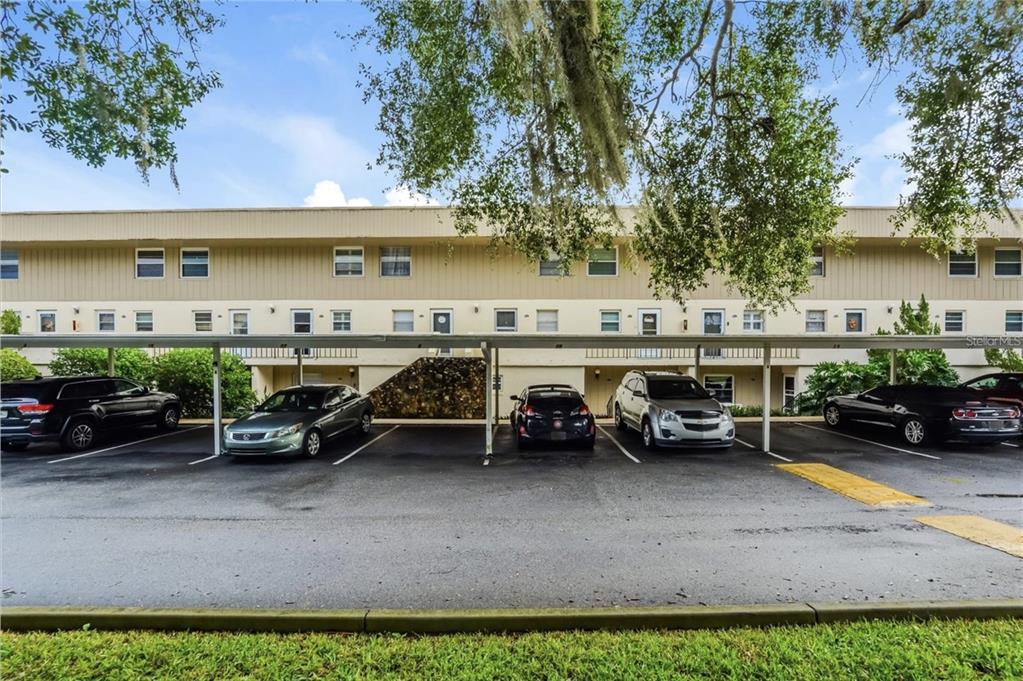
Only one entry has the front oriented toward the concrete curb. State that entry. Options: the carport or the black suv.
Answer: the carport

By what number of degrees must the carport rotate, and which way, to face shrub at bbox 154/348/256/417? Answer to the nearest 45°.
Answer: approximately 135° to its right

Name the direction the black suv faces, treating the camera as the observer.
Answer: facing away from the viewer and to the right of the viewer

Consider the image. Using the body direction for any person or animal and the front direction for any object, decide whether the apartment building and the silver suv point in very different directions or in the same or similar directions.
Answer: same or similar directions

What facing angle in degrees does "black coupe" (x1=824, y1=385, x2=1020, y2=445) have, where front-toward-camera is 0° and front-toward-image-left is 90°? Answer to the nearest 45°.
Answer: approximately 135°

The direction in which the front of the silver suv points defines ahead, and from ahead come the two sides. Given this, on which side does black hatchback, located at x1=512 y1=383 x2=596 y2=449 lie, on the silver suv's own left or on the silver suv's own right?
on the silver suv's own right

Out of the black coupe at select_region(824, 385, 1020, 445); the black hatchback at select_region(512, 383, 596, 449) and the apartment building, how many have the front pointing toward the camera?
1

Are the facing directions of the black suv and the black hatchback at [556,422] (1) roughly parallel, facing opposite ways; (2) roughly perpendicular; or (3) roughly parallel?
roughly parallel

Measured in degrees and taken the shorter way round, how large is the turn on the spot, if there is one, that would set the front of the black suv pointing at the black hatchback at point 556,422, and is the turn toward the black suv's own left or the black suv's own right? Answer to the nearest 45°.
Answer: approximately 90° to the black suv's own right

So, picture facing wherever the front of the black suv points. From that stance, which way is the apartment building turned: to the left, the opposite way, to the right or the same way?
the opposite way

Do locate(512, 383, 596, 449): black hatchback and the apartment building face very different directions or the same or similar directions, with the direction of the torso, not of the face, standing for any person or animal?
very different directions

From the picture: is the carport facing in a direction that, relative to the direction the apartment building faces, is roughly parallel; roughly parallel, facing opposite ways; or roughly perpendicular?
roughly parallel

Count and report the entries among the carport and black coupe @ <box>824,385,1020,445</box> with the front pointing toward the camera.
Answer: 1

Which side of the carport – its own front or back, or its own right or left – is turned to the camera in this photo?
front

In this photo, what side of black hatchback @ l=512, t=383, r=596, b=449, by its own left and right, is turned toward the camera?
back

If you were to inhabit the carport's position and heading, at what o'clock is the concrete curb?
The concrete curb is roughly at 12 o'clock from the carport.

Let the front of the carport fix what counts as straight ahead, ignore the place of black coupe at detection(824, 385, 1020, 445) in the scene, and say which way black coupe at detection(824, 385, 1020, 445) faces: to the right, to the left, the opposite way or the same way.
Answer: the opposite way

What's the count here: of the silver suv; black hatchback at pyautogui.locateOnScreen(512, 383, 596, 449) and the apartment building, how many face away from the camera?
1

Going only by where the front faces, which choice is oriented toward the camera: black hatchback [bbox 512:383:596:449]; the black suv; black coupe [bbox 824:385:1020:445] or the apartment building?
the apartment building

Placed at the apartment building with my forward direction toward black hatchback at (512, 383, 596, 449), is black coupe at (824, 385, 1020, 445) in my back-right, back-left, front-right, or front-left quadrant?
front-left
